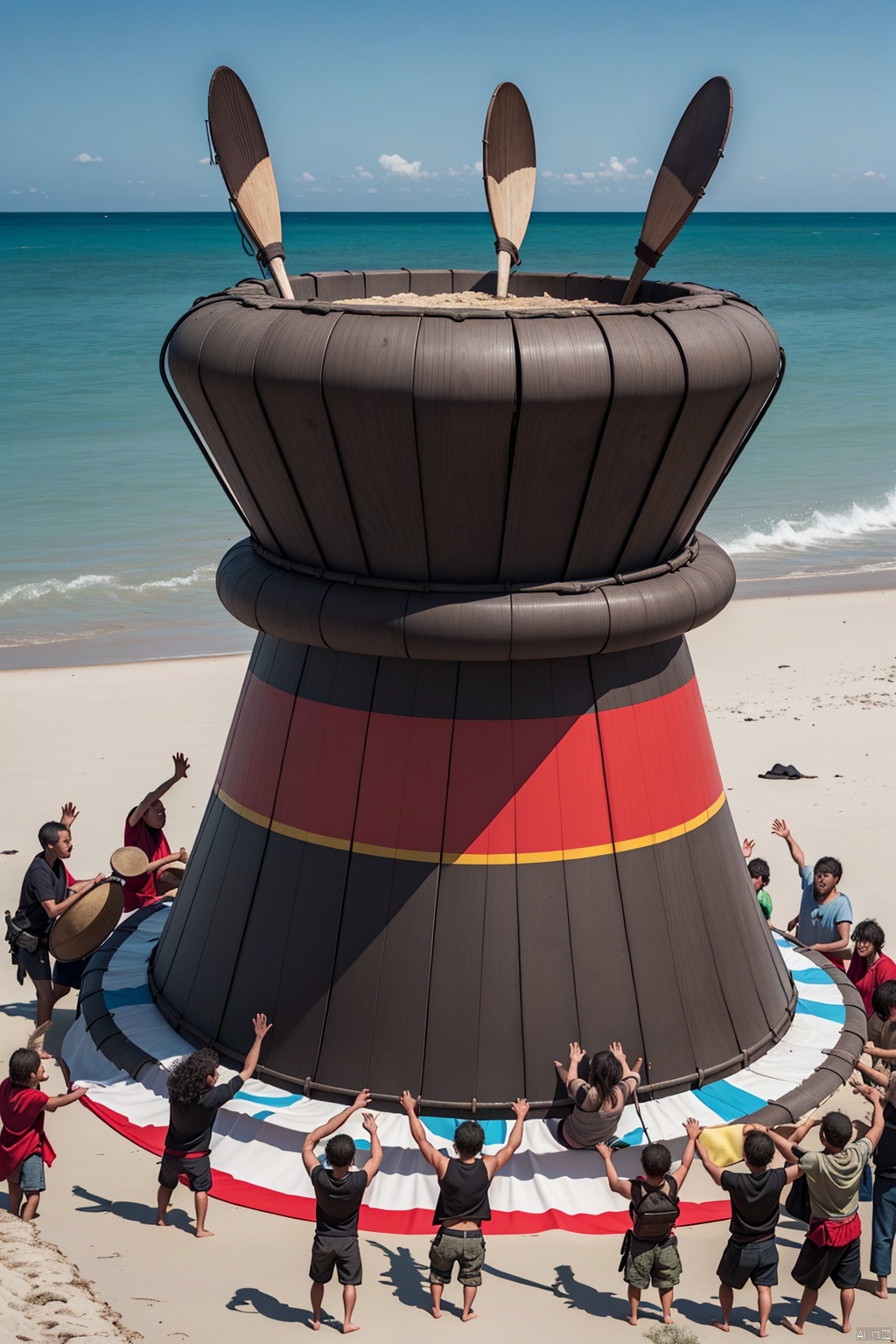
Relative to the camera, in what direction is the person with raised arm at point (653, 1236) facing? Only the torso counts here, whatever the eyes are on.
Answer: away from the camera

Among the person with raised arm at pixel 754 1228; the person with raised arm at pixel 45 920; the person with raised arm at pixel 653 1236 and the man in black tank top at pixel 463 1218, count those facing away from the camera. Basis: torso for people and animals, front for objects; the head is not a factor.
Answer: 3

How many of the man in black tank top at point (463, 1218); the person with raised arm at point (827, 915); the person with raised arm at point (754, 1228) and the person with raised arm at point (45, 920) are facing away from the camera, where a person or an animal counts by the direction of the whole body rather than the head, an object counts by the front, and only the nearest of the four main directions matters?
2

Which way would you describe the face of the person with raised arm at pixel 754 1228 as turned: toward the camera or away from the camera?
away from the camera

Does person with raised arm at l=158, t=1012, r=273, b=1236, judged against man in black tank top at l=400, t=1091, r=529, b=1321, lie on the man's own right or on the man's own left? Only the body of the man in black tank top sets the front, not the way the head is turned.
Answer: on the man's own left

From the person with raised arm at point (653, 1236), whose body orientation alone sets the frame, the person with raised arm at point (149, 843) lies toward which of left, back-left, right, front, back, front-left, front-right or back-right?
front-left

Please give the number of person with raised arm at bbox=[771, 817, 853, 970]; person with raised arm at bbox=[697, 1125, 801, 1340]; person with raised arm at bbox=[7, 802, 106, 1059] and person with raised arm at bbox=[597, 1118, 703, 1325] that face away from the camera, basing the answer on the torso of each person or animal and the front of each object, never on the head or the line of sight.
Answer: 2

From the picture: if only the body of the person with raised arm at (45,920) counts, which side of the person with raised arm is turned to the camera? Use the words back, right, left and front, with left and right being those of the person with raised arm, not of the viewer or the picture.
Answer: right

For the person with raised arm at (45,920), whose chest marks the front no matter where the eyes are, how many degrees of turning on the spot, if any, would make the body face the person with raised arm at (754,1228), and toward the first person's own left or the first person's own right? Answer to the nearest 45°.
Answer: approximately 45° to the first person's own right

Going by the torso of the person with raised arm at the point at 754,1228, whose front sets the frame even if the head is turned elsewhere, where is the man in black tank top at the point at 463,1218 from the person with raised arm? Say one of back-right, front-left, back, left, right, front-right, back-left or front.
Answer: left

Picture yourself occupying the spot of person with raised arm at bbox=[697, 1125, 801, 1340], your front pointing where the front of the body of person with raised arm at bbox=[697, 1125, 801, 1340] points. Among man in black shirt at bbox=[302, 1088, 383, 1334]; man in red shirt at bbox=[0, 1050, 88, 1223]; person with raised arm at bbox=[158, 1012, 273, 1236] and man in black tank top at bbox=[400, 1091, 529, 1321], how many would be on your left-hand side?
4
